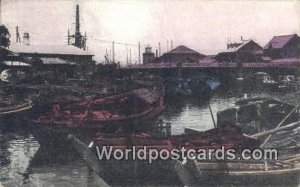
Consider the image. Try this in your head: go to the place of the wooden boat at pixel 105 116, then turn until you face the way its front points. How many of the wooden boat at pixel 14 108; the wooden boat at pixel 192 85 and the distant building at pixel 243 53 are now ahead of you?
2

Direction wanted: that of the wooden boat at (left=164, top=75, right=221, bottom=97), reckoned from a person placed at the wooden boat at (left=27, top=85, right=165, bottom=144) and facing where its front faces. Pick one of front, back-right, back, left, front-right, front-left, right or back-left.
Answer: front

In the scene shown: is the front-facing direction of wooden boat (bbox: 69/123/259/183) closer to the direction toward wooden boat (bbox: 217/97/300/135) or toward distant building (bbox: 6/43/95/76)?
the distant building

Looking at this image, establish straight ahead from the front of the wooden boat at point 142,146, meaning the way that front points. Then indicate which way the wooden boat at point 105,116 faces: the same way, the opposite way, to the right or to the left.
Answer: the opposite way

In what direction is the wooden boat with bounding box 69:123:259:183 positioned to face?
to the viewer's left

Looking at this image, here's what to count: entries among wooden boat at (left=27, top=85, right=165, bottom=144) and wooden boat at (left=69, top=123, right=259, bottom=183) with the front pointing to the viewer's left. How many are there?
1

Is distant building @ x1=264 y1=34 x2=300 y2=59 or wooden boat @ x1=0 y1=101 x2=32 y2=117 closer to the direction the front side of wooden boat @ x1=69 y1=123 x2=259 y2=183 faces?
the wooden boat

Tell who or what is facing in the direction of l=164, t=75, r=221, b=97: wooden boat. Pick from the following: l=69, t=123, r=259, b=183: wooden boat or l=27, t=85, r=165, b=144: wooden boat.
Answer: l=27, t=85, r=165, b=144: wooden boat

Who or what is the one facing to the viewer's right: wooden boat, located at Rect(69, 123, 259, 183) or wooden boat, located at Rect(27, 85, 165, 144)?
wooden boat, located at Rect(27, 85, 165, 144)

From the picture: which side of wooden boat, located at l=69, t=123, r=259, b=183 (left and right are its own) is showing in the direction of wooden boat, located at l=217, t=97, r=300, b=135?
back
